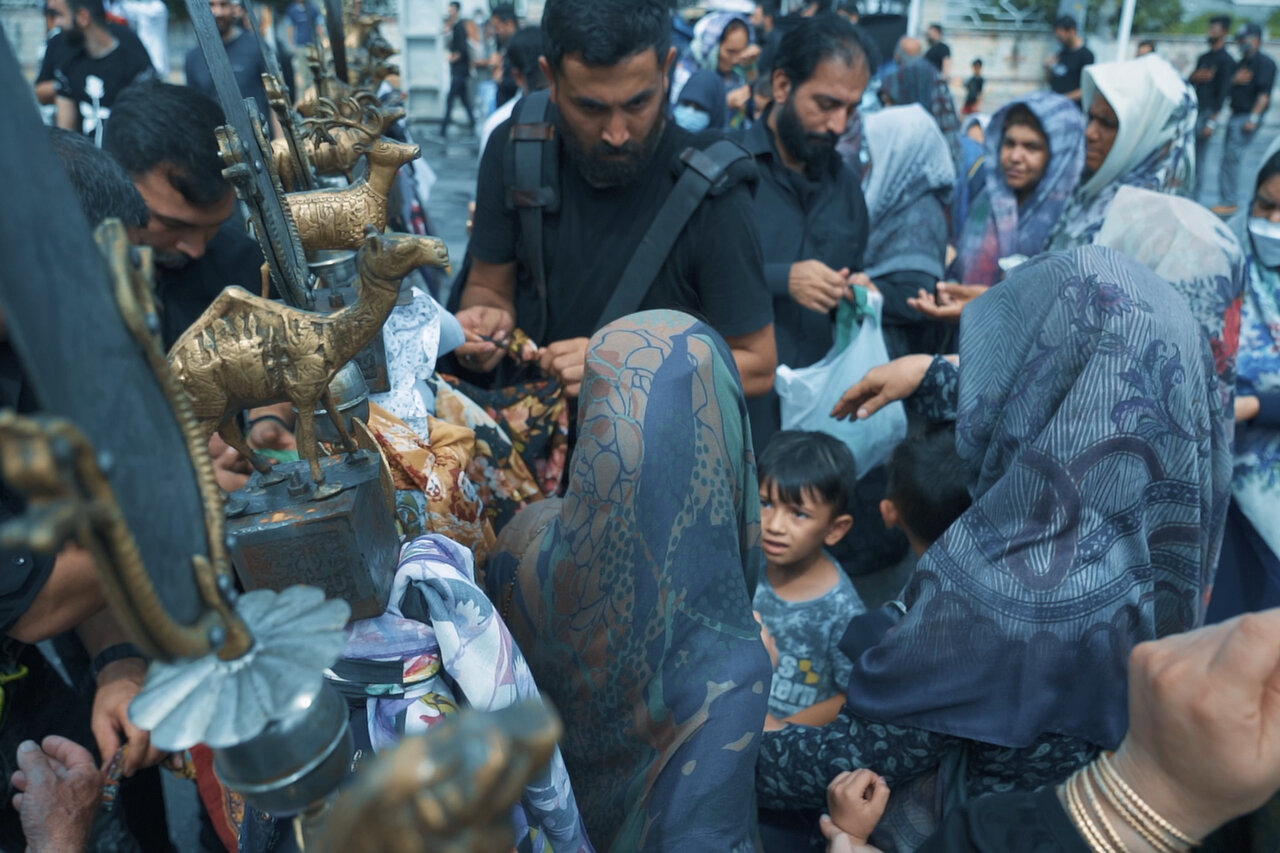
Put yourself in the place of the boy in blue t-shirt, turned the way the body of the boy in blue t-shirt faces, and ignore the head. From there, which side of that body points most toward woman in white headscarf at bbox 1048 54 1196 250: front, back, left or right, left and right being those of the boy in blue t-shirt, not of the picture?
back

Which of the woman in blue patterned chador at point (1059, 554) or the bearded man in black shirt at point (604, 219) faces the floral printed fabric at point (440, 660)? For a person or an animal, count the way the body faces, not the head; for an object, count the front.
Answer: the bearded man in black shirt

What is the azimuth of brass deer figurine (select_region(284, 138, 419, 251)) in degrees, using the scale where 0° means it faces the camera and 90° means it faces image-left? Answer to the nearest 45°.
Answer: approximately 270°

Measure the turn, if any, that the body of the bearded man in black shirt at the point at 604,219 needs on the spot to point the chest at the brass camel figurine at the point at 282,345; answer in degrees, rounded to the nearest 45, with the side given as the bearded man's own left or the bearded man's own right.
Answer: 0° — they already face it

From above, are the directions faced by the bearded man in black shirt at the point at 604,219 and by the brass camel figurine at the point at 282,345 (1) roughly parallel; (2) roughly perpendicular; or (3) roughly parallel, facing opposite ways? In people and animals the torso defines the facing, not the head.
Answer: roughly perpendicular

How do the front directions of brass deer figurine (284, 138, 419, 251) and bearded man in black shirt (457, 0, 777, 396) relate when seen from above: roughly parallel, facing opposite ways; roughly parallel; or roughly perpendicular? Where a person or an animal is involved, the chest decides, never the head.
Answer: roughly perpendicular

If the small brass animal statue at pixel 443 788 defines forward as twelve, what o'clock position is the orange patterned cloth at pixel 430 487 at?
The orange patterned cloth is roughly at 9 o'clock from the small brass animal statue.

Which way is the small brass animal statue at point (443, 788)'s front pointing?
to the viewer's right

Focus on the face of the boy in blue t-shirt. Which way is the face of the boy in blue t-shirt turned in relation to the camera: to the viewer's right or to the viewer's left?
to the viewer's left

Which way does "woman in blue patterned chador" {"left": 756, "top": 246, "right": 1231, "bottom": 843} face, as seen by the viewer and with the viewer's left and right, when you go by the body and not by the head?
facing away from the viewer and to the left of the viewer
